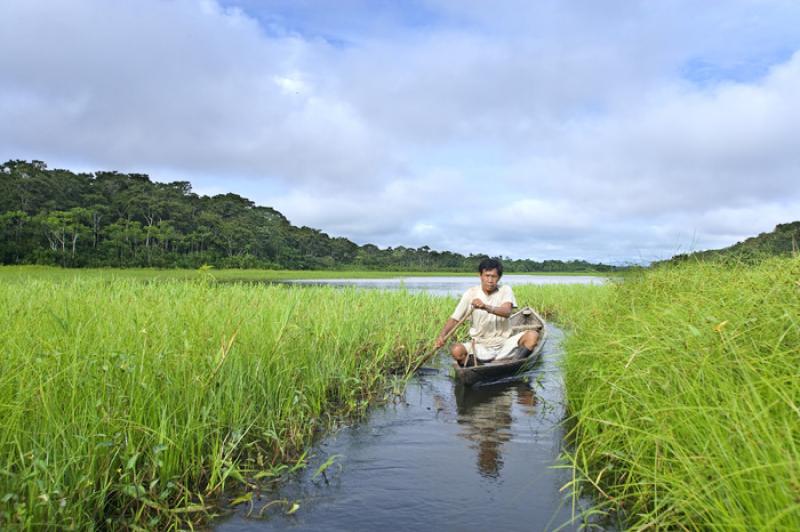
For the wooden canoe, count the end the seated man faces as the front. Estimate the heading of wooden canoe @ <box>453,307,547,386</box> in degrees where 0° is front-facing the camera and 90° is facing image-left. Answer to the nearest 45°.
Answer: approximately 45°

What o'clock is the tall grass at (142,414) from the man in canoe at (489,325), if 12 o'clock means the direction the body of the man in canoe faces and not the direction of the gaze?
The tall grass is roughly at 1 o'clock from the man in canoe.

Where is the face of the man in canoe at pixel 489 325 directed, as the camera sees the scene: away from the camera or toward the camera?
toward the camera

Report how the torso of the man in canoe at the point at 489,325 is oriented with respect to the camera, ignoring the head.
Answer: toward the camera
